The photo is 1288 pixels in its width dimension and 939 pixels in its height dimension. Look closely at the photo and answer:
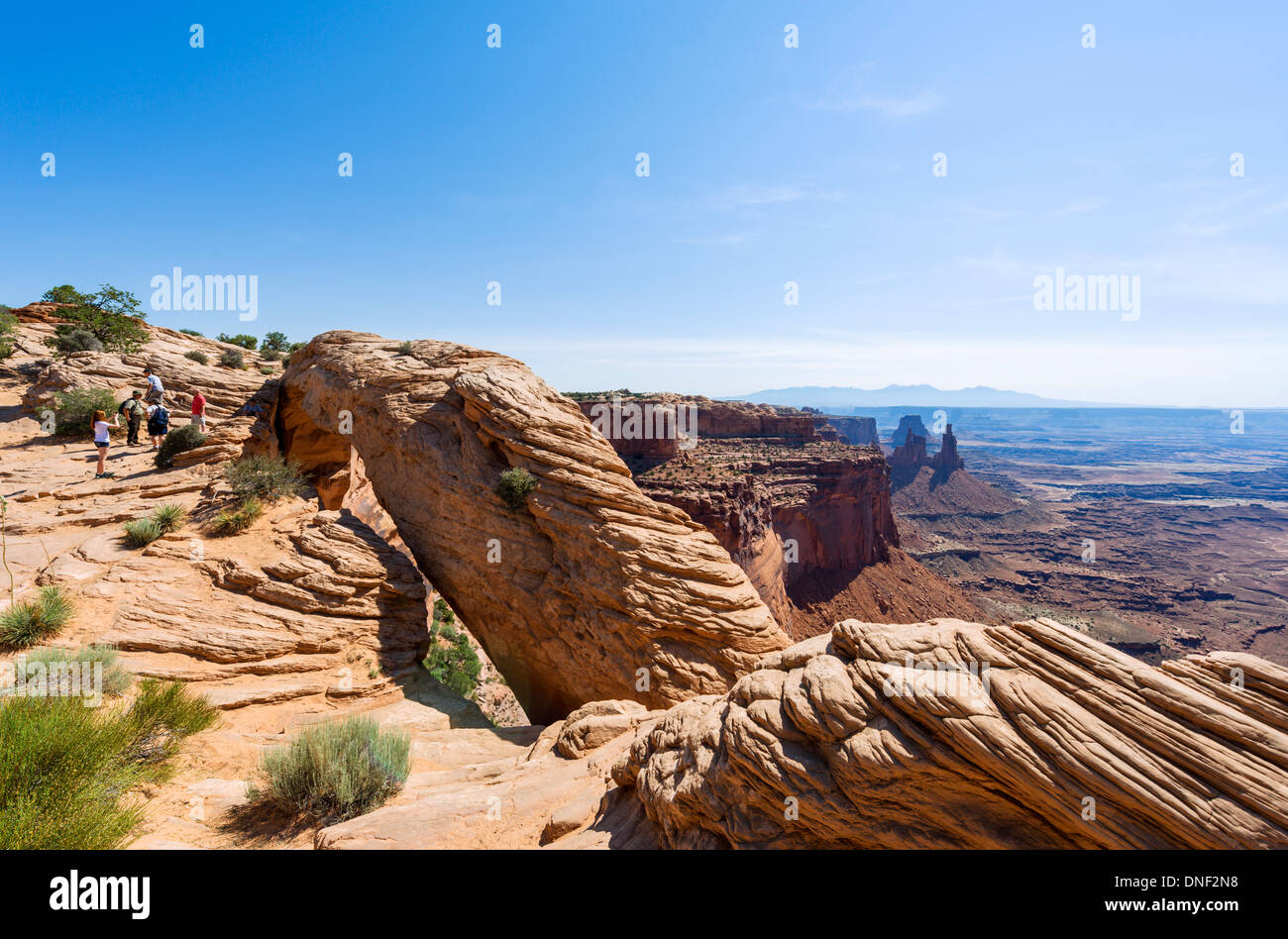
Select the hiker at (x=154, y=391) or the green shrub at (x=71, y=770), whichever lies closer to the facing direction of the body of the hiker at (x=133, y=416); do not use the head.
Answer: the green shrub
